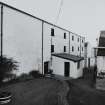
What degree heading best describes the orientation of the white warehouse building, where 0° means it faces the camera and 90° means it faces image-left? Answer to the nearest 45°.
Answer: approximately 315°
